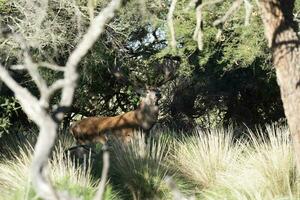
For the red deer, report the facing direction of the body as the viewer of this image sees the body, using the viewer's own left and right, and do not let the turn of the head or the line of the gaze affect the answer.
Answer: facing to the right of the viewer

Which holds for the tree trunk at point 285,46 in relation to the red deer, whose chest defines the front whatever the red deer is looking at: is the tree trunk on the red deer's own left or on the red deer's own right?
on the red deer's own right

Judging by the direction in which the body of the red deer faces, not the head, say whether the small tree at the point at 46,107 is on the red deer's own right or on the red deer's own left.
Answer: on the red deer's own right

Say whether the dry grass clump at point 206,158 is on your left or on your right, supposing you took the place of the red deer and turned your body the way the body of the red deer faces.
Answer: on your right

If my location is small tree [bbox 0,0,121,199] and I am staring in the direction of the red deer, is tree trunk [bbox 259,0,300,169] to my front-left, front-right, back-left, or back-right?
front-right

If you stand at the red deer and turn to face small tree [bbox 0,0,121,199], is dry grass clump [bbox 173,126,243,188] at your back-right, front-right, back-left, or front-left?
front-left
